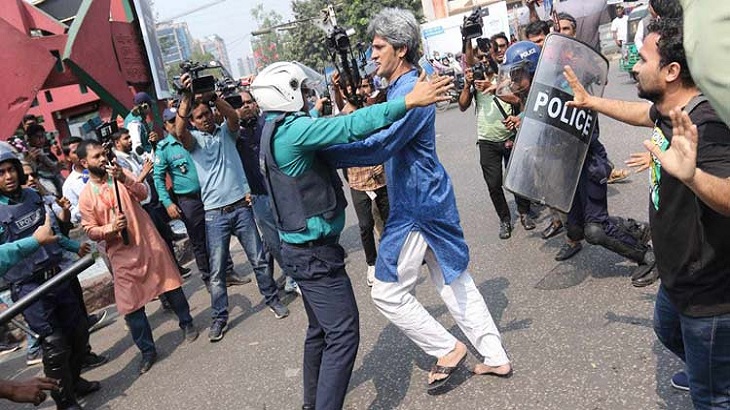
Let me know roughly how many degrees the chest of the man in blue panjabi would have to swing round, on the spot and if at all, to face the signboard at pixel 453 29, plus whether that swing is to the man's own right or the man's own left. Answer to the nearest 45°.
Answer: approximately 90° to the man's own right

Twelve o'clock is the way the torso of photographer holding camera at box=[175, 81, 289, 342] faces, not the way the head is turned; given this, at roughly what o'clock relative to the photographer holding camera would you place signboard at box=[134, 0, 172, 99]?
The signboard is roughly at 6 o'clock from the photographer holding camera.

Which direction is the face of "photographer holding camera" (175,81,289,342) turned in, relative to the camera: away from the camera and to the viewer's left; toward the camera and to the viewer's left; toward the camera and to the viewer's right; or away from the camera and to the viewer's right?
toward the camera and to the viewer's right

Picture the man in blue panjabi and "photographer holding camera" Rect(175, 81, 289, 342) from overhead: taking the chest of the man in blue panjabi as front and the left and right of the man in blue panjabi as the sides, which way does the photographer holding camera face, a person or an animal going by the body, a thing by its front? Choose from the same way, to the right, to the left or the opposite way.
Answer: to the left

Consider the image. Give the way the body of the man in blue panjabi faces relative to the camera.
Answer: to the viewer's left

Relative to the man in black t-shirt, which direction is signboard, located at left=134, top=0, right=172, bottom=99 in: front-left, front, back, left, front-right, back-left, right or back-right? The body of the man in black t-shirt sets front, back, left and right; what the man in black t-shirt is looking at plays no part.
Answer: front-right

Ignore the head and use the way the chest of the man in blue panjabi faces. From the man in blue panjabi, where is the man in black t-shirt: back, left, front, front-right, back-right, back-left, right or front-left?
back-left

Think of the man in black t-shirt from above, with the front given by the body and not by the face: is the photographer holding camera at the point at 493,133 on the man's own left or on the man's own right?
on the man's own right

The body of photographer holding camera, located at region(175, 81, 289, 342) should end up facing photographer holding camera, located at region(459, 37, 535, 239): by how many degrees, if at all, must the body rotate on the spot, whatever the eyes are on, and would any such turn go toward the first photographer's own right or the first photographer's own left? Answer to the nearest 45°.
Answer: approximately 90° to the first photographer's own left

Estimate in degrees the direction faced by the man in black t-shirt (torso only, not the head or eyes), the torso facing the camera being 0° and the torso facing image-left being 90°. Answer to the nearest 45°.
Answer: approximately 90°

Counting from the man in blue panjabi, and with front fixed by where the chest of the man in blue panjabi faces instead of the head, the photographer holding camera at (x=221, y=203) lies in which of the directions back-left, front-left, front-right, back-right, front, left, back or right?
front-right

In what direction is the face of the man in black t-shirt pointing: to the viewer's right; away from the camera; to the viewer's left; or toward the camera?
to the viewer's left

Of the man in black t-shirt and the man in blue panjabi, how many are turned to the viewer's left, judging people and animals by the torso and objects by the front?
2

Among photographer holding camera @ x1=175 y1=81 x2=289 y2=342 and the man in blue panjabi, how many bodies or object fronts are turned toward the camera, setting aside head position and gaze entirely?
1

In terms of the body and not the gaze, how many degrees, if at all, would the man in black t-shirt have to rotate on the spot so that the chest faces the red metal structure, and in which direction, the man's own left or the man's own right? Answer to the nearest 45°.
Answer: approximately 45° to the man's own right
